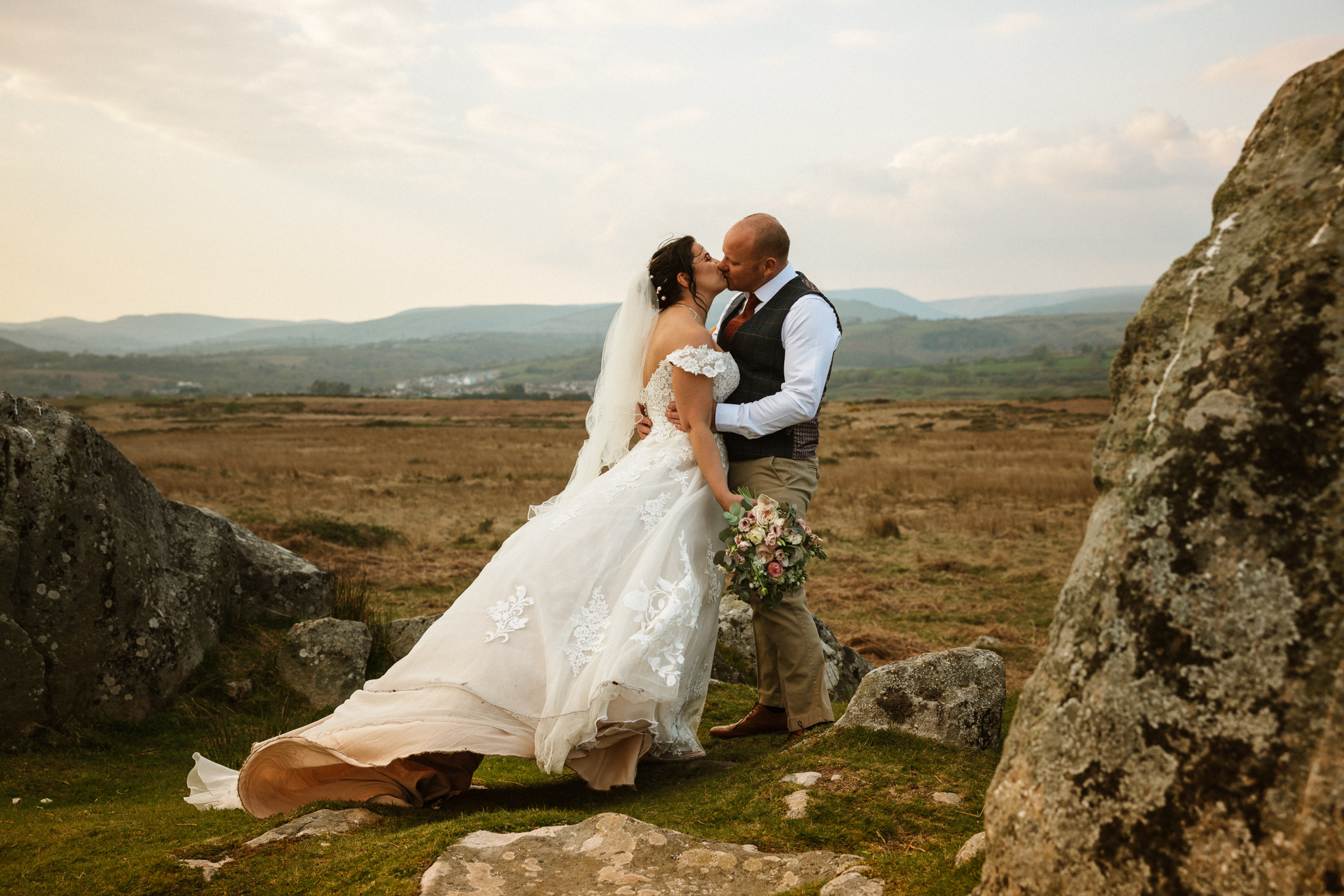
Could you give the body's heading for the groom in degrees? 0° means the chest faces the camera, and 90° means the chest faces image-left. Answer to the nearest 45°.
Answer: approximately 90°

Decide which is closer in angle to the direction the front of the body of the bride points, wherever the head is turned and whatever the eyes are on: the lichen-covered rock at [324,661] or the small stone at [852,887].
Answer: the small stone

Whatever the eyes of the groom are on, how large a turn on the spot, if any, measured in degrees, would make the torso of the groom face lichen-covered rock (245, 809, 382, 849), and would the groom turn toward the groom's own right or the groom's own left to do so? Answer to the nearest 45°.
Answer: approximately 45° to the groom's own left

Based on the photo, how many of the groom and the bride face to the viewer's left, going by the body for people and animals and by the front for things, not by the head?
1

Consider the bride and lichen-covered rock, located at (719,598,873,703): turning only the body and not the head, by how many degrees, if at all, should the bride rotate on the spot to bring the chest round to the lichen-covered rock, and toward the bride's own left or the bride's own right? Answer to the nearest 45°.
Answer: approximately 45° to the bride's own left

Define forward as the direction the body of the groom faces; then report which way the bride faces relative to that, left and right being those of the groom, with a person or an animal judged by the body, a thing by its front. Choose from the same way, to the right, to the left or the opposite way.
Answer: the opposite way

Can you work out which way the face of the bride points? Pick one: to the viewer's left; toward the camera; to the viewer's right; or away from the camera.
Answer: to the viewer's right

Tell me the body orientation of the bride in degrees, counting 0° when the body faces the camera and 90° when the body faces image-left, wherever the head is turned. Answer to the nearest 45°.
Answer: approximately 270°

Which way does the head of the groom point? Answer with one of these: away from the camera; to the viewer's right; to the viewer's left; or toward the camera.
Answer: to the viewer's left

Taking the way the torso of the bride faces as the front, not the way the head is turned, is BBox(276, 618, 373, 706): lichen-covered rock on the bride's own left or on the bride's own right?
on the bride's own left

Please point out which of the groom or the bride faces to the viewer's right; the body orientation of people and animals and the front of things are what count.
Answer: the bride

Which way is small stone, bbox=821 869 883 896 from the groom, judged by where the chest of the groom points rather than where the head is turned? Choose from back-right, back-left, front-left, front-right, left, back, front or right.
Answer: left

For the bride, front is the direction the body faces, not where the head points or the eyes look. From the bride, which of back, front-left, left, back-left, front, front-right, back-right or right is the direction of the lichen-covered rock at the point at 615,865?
right

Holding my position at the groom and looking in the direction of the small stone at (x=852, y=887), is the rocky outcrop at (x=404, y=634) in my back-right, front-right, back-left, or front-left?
back-right

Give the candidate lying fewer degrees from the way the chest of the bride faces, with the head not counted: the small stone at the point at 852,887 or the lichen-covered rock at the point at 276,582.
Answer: the small stone
